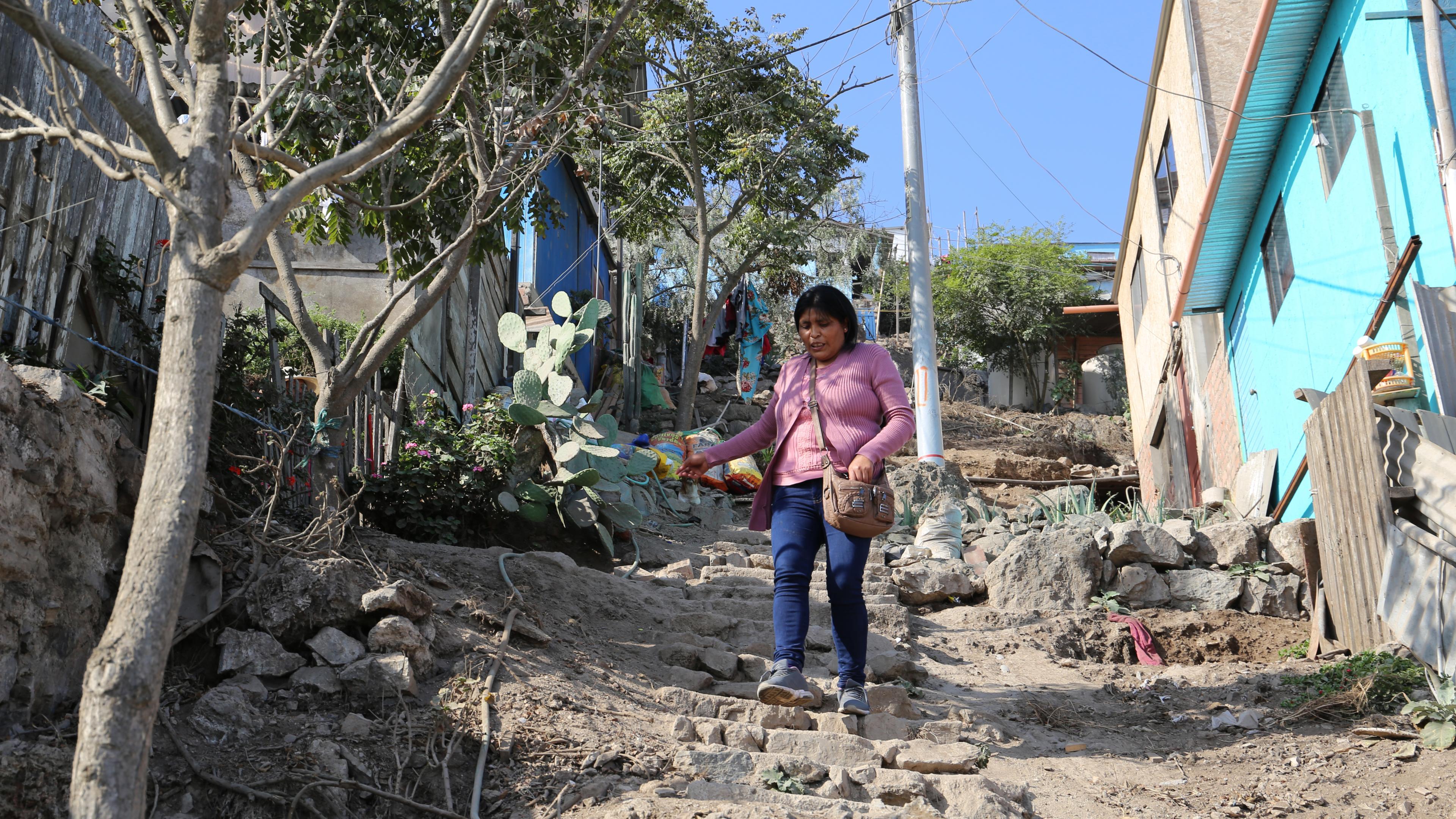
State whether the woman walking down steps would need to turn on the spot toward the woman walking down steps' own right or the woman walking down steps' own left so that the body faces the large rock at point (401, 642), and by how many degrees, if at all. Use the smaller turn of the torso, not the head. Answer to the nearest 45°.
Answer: approximately 45° to the woman walking down steps' own right

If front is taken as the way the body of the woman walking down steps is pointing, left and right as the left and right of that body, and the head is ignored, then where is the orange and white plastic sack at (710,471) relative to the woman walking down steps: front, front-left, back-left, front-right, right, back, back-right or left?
back-right

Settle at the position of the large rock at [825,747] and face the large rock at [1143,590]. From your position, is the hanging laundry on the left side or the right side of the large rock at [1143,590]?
left

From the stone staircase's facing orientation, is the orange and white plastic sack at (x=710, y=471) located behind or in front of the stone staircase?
behind

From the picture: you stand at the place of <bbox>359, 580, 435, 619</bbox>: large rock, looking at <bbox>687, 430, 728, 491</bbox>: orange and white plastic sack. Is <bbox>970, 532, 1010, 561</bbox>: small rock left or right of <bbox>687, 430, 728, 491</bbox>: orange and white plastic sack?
right
